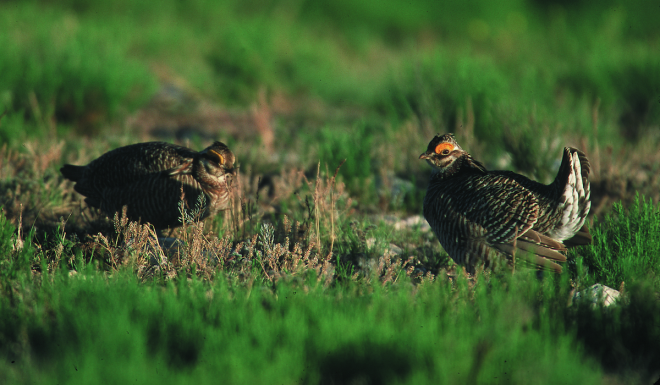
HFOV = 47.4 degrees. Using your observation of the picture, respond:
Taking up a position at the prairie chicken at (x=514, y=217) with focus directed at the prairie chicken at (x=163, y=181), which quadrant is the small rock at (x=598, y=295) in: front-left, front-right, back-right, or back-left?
back-left

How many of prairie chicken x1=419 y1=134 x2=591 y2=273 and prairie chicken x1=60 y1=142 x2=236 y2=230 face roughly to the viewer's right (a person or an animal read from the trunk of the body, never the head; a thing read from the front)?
1

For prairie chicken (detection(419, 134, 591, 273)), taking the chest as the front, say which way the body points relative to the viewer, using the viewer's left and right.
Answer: facing to the left of the viewer

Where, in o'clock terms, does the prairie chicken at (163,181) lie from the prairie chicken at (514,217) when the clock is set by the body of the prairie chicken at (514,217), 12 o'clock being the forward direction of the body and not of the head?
the prairie chicken at (163,181) is roughly at 12 o'clock from the prairie chicken at (514,217).

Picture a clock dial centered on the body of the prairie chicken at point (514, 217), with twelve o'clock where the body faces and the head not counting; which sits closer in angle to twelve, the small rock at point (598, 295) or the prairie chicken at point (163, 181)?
the prairie chicken

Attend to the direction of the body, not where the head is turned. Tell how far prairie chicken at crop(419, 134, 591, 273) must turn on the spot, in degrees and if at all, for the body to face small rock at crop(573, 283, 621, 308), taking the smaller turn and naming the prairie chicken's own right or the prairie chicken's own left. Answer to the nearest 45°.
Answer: approximately 135° to the prairie chicken's own left

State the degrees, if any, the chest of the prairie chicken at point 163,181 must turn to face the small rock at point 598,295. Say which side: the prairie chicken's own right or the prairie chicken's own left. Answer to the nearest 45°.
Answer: approximately 45° to the prairie chicken's own right

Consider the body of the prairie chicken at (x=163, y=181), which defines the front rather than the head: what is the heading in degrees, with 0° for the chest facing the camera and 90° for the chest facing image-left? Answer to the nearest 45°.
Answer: approximately 270°

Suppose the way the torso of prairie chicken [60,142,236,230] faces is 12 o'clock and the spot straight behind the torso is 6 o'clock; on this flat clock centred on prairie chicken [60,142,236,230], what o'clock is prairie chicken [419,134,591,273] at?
prairie chicken [419,134,591,273] is roughly at 1 o'clock from prairie chicken [60,142,236,230].
